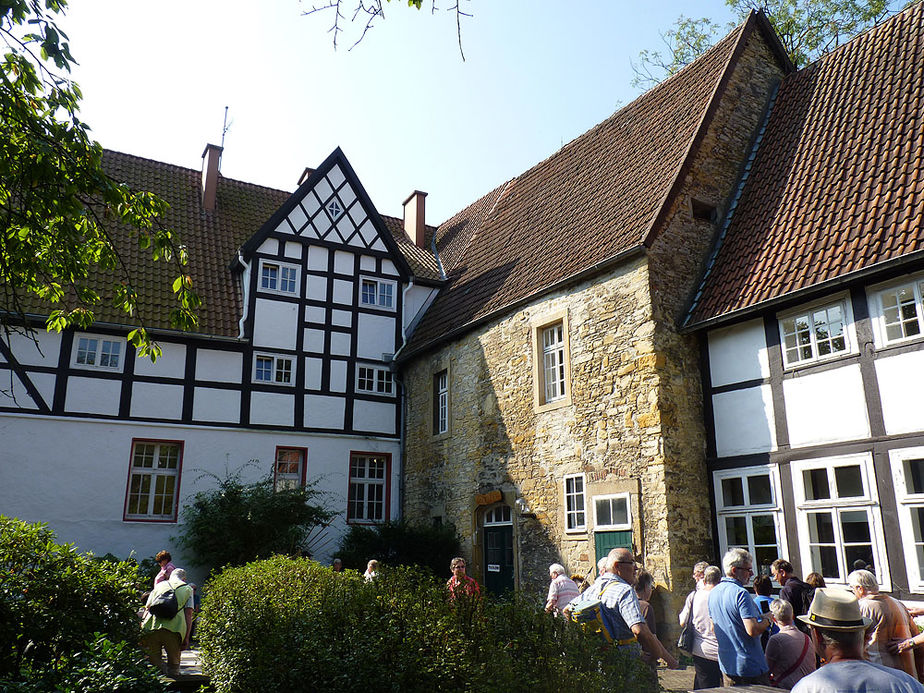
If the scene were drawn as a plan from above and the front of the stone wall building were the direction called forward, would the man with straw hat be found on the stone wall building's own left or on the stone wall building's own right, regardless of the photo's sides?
on the stone wall building's own left

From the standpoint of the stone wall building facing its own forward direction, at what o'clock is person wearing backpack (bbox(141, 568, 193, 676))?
The person wearing backpack is roughly at 12 o'clock from the stone wall building.

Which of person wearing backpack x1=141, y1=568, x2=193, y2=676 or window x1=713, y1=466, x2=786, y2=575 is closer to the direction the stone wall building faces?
the person wearing backpack

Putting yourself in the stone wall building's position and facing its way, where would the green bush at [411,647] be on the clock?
The green bush is roughly at 11 o'clock from the stone wall building.

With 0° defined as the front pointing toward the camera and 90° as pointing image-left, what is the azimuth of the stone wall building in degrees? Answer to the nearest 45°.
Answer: approximately 45°

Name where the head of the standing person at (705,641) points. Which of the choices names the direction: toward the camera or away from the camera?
away from the camera

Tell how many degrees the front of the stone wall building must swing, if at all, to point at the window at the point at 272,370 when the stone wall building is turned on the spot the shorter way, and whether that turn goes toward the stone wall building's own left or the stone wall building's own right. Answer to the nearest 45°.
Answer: approximately 45° to the stone wall building's own right

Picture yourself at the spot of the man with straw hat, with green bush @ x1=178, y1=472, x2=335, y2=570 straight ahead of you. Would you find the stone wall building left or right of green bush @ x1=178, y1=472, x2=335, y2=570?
right

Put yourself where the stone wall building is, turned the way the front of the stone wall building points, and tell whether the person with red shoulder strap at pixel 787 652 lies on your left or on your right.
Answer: on your left

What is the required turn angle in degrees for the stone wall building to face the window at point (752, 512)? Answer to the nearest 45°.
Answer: approximately 90° to its left

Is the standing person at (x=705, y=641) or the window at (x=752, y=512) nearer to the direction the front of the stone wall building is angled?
the standing person

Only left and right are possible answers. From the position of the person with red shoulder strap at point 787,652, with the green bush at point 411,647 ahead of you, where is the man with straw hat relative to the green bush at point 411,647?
left

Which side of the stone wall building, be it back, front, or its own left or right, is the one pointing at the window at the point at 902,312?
left

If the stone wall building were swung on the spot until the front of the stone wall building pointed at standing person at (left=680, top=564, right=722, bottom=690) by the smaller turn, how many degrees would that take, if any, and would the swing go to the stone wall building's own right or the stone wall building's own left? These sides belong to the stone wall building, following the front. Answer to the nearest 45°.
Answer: approximately 45° to the stone wall building's own left
